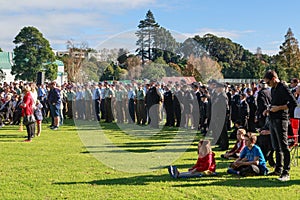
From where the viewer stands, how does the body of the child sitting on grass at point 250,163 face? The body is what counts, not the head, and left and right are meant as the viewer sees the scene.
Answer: facing the viewer and to the left of the viewer

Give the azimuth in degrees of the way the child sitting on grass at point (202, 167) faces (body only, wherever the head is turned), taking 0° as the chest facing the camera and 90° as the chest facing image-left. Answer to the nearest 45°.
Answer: approximately 90°

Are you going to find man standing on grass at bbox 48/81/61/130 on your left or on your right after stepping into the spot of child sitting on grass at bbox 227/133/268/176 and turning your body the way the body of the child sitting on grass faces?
on your right

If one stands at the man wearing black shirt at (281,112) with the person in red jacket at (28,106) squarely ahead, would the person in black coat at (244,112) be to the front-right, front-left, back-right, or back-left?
front-right

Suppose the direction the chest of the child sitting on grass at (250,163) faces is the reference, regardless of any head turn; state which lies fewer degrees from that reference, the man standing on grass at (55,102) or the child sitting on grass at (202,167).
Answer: the child sitting on grass

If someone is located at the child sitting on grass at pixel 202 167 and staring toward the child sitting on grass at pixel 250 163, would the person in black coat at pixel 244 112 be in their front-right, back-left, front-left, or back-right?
front-left

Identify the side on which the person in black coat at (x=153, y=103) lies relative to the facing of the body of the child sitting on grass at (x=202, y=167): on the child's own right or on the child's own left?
on the child's own right
